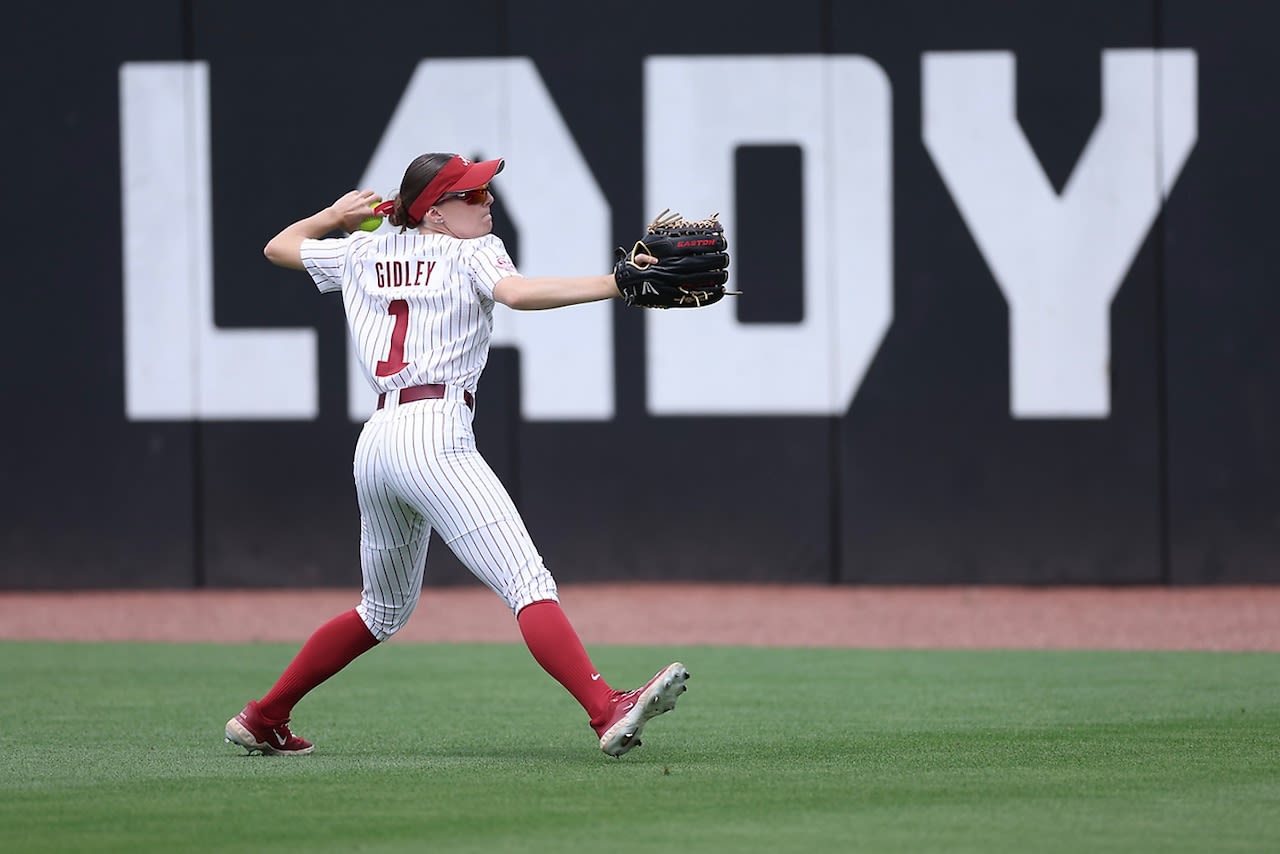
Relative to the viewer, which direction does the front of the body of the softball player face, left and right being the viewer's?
facing away from the viewer and to the right of the viewer

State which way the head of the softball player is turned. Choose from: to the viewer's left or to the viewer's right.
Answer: to the viewer's right
